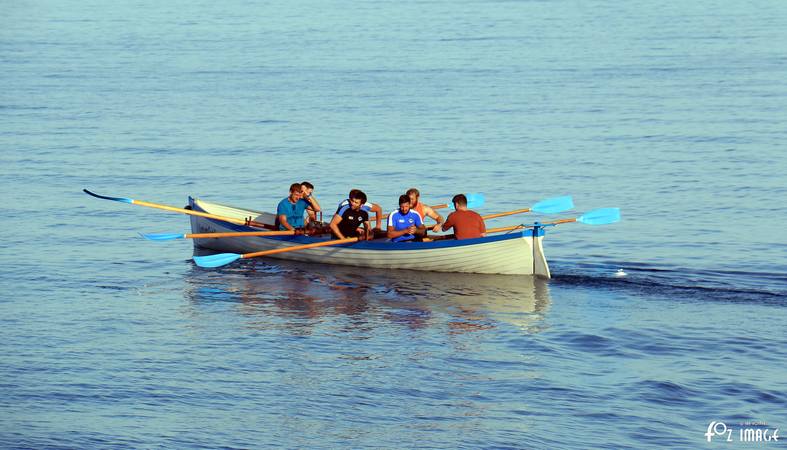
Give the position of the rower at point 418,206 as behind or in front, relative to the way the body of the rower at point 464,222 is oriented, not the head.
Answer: in front

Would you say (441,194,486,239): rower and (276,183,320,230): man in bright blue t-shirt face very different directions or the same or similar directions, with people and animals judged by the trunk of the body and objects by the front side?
very different directions

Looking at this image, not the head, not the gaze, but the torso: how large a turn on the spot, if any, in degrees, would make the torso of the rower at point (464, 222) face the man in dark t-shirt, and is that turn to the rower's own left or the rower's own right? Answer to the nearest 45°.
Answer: approximately 45° to the rower's own left

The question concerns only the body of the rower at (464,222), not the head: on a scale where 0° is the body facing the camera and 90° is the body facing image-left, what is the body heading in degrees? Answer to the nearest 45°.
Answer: approximately 135°

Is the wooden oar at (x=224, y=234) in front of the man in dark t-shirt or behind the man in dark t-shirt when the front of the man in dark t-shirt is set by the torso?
behind

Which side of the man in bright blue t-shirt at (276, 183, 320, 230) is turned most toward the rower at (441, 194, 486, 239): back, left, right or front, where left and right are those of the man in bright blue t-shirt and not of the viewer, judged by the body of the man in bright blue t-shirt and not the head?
front

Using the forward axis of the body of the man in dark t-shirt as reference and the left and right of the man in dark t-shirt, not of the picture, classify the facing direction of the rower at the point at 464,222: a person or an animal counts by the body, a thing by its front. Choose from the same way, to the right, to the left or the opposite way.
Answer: the opposite way

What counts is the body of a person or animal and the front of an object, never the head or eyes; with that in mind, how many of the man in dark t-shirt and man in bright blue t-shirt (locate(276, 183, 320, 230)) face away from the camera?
0

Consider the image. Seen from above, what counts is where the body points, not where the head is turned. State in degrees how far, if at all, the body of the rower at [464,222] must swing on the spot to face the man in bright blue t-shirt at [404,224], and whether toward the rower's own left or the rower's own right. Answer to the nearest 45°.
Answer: approximately 45° to the rower's own left

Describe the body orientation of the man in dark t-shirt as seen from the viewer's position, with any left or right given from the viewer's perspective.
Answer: facing the viewer and to the right of the viewer
